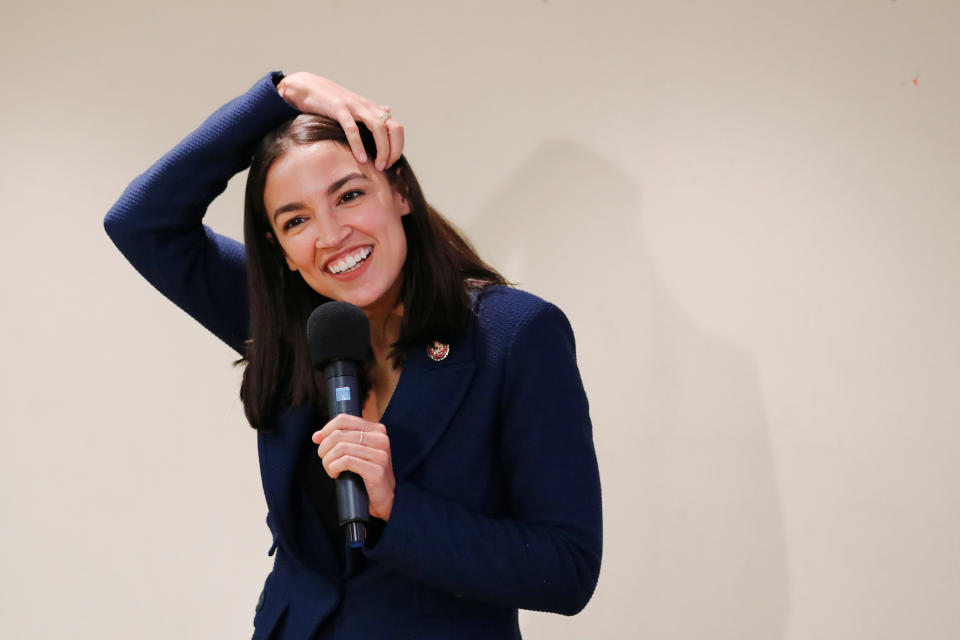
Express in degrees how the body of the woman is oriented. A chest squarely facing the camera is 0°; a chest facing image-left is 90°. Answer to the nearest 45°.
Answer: approximately 45°
